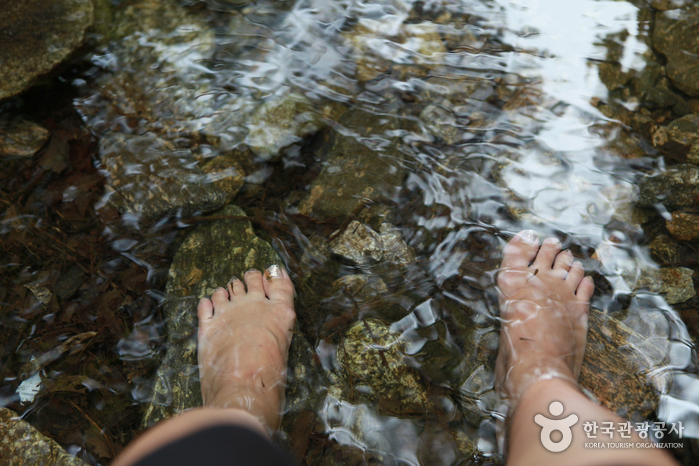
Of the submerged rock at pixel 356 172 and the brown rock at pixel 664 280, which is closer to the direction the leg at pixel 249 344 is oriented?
the submerged rock

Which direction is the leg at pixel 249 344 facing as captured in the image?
away from the camera

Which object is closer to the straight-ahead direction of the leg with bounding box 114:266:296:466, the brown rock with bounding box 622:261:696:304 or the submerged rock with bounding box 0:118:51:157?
the submerged rock

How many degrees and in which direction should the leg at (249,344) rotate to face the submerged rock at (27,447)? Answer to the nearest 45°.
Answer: approximately 90° to its left

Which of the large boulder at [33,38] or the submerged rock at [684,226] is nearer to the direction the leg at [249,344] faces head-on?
the large boulder

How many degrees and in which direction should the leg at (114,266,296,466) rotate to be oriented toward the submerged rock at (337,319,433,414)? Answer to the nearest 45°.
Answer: approximately 135° to its right

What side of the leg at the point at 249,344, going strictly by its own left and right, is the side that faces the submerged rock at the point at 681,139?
right

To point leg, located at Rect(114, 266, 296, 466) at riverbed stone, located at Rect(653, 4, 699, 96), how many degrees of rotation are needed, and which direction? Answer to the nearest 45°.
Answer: approximately 90° to its right

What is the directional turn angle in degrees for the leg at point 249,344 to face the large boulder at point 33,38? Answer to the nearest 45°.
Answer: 0° — it already faces it

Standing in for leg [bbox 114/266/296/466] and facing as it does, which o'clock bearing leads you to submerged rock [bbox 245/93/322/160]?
The submerged rock is roughly at 1 o'clock from the leg.
